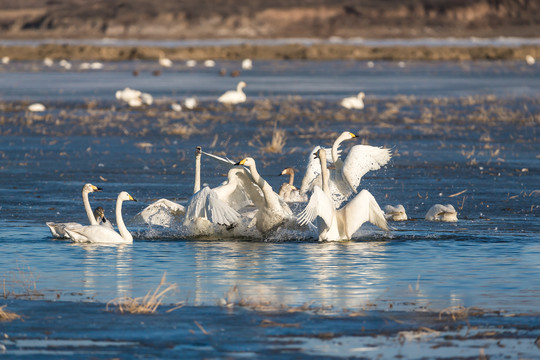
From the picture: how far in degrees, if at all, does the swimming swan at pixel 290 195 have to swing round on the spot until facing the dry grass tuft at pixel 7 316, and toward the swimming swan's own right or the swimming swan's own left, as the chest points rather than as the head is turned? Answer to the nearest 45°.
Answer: approximately 90° to the swimming swan's own left

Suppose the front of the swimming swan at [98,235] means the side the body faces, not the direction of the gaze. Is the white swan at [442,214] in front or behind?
in front

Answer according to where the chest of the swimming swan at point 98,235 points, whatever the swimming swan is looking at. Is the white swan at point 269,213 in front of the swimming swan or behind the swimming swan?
in front

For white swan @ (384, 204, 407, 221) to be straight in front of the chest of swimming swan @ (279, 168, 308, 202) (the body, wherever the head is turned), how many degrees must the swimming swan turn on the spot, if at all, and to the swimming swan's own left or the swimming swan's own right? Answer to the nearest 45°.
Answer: approximately 135° to the swimming swan's own left

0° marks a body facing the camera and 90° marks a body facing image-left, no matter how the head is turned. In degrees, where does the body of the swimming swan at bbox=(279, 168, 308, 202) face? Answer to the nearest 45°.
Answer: approximately 90°

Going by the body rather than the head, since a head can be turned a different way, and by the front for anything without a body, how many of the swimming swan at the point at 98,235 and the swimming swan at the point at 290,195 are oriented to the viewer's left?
1

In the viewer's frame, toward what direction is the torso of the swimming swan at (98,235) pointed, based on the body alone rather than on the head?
to the viewer's right

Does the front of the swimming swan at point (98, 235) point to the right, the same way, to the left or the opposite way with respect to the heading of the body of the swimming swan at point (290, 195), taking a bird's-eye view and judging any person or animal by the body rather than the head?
the opposite way

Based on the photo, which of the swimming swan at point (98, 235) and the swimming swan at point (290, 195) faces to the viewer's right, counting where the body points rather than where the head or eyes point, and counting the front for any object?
the swimming swan at point (98, 235)

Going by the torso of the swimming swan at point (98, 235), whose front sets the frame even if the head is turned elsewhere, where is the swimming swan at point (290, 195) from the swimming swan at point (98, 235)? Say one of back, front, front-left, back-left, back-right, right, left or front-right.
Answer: front-left

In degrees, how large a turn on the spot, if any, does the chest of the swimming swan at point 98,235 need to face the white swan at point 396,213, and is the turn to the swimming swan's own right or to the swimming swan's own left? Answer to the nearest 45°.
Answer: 0° — it already faces it
